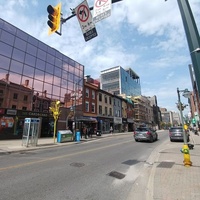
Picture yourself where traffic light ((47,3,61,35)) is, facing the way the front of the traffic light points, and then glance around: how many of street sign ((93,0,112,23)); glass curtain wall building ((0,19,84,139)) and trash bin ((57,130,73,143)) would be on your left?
1

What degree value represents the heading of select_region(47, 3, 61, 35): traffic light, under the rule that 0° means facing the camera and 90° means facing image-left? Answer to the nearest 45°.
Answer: approximately 45°

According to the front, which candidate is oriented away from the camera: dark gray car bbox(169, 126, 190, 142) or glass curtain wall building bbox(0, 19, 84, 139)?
the dark gray car

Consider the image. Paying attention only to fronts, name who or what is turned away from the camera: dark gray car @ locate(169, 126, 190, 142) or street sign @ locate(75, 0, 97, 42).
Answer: the dark gray car

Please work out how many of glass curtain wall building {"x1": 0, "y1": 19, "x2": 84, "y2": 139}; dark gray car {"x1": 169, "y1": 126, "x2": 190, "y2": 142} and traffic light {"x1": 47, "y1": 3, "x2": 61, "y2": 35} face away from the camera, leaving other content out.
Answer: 1

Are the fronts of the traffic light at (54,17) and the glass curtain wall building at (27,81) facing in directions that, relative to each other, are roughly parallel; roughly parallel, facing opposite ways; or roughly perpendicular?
roughly perpendicular

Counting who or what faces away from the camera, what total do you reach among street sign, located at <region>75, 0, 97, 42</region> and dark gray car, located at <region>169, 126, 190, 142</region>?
1

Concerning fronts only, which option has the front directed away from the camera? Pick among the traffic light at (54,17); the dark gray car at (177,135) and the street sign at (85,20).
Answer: the dark gray car

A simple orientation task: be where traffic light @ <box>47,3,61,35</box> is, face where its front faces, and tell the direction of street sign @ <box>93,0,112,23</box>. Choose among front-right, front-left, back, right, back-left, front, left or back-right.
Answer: left

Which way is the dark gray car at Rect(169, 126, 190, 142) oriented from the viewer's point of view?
away from the camera

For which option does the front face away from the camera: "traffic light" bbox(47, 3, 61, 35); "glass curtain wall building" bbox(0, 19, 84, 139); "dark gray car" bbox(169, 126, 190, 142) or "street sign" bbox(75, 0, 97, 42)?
the dark gray car

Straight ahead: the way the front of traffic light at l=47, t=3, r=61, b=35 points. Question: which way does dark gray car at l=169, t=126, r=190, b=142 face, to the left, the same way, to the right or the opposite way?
the opposite way

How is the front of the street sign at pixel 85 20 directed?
toward the camera

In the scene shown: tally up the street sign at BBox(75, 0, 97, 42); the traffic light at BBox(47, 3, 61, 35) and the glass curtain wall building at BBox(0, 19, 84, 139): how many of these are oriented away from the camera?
0
